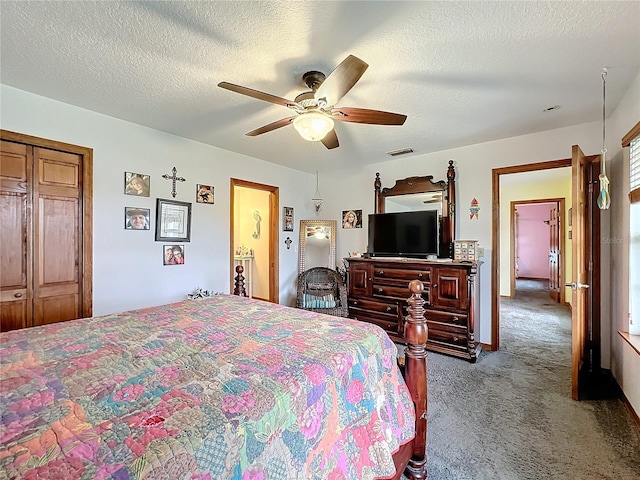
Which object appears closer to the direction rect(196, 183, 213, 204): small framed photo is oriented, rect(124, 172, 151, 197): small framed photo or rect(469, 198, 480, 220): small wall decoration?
the small wall decoration

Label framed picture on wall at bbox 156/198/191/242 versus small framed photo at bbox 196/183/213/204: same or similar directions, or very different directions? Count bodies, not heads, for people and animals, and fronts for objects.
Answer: same or similar directions

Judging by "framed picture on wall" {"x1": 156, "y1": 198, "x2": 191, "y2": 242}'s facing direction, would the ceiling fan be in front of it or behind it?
in front

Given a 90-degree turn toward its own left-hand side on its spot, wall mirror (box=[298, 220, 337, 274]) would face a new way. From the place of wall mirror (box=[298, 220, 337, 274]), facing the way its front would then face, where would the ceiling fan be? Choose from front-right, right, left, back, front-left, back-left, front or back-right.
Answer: right

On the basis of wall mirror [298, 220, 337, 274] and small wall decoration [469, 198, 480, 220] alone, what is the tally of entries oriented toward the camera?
2

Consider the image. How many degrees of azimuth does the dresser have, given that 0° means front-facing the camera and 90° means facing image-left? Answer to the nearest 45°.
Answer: approximately 45°

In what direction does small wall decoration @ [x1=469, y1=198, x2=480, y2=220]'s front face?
toward the camera

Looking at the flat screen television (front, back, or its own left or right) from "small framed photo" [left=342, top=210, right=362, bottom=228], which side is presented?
right

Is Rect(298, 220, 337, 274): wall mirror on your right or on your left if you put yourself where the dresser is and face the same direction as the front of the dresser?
on your right

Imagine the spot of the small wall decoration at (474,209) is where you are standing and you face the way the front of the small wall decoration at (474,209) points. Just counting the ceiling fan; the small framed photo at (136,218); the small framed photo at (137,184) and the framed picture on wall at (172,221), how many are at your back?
0

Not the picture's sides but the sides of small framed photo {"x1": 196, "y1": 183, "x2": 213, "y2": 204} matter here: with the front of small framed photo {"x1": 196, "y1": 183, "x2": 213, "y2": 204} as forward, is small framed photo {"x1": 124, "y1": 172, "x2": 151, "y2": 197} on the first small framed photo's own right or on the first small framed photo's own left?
on the first small framed photo's own right

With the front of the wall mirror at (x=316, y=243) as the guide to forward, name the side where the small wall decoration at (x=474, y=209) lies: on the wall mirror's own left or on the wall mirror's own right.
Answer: on the wall mirror's own left

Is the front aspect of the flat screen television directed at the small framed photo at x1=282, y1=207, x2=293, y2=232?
no
